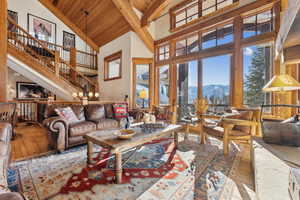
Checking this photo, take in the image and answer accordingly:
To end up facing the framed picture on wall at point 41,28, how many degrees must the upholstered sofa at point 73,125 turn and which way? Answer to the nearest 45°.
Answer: approximately 135° to its left

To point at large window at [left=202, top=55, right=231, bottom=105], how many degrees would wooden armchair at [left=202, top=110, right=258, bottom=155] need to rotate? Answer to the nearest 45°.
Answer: approximately 135° to its right

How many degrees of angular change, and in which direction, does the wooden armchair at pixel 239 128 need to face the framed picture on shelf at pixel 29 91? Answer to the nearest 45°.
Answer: approximately 45° to its right

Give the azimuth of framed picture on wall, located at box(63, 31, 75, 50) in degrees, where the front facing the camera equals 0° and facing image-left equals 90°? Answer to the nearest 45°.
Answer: approximately 315°

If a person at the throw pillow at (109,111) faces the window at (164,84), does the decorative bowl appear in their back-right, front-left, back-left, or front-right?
back-right

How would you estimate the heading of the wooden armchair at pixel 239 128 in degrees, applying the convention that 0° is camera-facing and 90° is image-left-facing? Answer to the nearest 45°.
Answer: approximately 45°

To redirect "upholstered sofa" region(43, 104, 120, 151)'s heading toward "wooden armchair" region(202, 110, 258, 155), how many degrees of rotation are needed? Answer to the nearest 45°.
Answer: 0° — it already faces it

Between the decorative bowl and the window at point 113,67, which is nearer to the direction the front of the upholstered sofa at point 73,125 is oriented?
the decorative bowl
